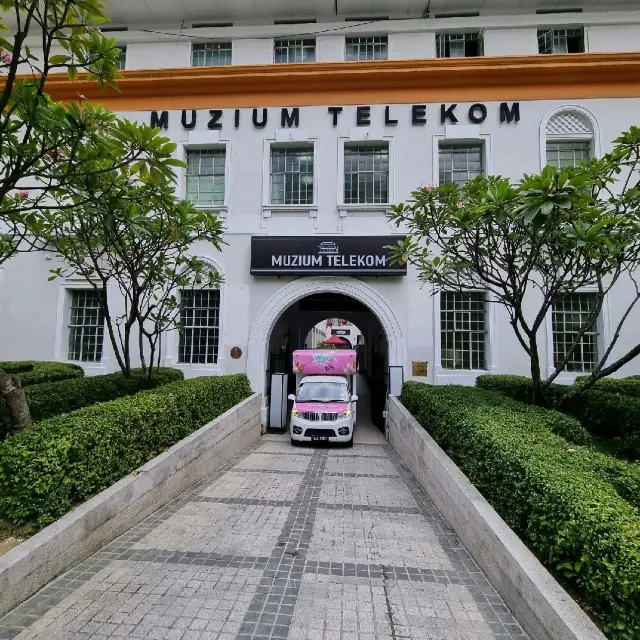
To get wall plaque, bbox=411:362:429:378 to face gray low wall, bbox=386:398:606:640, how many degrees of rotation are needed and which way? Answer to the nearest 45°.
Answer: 0° — it already faces it

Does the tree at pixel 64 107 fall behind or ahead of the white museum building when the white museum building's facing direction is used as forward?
ahead

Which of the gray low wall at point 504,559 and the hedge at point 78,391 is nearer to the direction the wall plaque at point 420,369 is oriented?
the gray low wall

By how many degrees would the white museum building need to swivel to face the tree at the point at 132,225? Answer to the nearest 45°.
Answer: approximately 45° to its right

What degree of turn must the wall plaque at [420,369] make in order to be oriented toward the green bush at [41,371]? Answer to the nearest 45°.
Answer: approximately 90° to its right

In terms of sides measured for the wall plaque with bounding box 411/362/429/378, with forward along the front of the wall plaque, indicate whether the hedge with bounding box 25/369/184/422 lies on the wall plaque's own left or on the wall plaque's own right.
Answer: on the wall plaque's own right

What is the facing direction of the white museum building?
toward the camera
